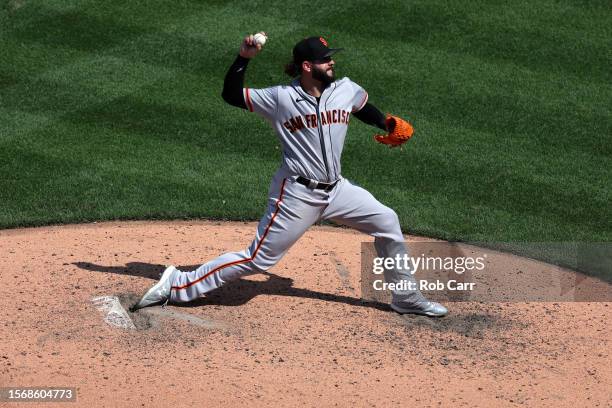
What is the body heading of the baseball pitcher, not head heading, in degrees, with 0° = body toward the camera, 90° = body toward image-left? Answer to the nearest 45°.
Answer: approximately 315°
